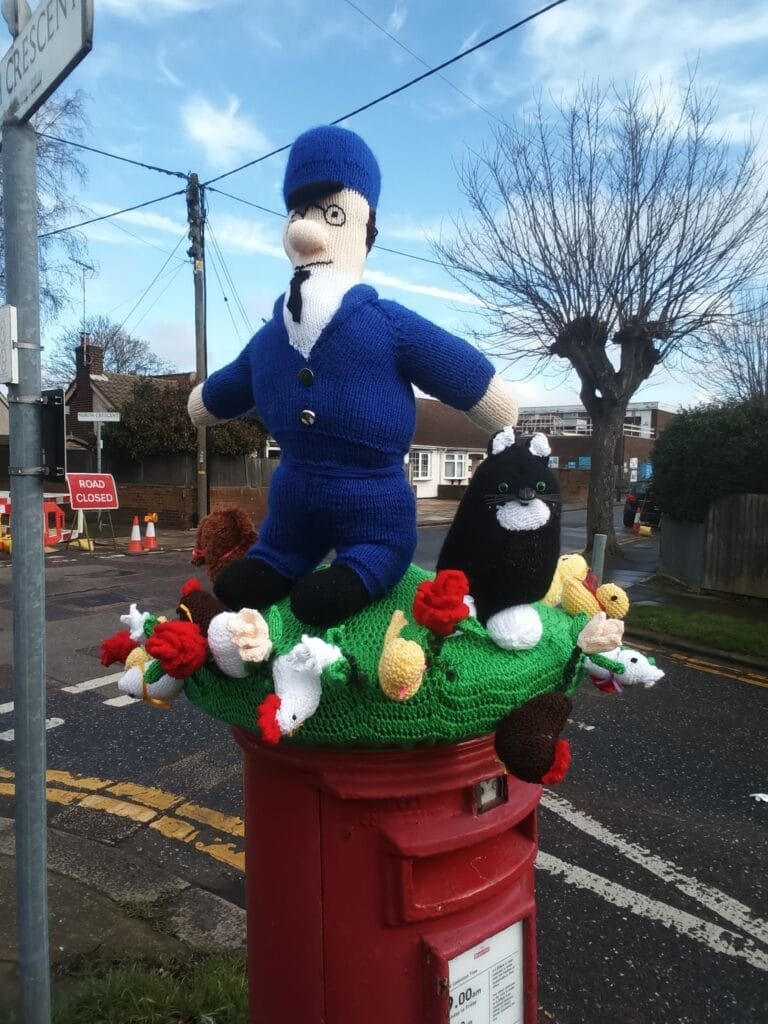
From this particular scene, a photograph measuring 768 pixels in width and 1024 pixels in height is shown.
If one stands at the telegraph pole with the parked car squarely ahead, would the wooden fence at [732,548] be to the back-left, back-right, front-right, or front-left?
front-right

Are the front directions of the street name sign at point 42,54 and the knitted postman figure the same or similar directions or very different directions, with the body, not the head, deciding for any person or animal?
same or similar directions

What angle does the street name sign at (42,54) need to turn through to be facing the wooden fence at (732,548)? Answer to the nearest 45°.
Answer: approximately 180°

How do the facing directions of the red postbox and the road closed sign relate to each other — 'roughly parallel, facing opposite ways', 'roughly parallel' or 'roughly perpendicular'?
roughly parallel

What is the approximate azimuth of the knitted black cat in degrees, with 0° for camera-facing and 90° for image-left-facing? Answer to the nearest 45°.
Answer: approximately 0°

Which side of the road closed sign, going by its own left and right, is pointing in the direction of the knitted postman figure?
front

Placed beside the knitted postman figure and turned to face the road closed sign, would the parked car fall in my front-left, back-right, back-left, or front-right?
front-right

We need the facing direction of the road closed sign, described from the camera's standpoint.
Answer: facing the viewer

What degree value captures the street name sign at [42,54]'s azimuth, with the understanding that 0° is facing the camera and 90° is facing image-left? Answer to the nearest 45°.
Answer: approximately 45°

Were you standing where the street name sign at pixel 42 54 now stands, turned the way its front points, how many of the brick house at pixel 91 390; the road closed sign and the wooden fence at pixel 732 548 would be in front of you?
0

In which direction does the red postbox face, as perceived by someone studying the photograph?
facing the viewer and to the right of the viewer

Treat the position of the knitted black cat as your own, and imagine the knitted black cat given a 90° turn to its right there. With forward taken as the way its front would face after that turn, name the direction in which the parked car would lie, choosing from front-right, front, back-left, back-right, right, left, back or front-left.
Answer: right

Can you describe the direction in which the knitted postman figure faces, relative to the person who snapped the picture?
facing the viewer and to the left of the viewer

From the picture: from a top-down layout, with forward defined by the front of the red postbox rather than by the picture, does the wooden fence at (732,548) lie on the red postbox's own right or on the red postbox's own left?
on the red postbox's own left

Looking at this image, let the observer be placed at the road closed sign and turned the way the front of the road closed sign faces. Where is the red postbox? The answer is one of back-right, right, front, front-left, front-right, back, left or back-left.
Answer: front

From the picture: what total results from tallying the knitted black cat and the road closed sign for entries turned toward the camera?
2
